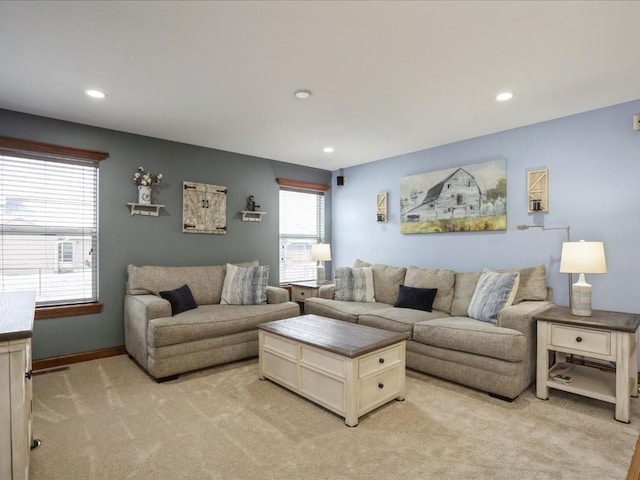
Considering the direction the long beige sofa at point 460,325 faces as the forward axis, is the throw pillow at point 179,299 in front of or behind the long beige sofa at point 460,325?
in front

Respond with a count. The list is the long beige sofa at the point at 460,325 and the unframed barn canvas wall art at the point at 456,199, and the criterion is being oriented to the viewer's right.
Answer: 0

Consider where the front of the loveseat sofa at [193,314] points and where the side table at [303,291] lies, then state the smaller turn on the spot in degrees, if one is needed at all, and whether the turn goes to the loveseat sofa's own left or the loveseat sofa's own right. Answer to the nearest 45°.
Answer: approximately 90° to the loveseat sofa's own left

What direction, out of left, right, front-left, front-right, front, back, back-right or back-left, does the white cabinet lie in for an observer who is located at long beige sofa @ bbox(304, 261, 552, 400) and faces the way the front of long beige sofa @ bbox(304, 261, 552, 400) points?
front

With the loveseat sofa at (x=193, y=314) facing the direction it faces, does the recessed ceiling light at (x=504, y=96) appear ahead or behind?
ahead

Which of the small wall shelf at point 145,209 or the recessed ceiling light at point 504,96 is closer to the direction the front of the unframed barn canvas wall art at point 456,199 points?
the small wall shelf

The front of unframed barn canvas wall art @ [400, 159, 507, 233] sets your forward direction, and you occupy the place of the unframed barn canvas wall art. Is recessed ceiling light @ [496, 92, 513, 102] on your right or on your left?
on your left

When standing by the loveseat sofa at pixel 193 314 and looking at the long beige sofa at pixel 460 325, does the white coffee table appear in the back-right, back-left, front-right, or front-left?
front-right

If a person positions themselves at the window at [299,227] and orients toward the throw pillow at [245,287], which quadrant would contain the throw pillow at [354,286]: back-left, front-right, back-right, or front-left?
front-left

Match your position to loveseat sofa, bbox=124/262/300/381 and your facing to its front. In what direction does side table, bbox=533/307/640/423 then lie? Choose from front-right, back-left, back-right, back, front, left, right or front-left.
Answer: front

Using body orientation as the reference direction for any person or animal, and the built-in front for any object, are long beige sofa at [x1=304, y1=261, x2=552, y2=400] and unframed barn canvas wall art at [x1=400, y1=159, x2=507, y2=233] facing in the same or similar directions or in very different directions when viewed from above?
same or similar directions

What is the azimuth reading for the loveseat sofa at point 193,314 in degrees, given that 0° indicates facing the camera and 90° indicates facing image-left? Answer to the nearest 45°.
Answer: approximately 315°

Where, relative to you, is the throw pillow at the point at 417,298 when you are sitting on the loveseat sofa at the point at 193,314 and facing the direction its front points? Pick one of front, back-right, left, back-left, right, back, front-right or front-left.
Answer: front-left

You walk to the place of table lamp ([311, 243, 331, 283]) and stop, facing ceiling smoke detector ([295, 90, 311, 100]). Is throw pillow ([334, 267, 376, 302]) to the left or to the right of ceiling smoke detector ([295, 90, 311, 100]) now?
left

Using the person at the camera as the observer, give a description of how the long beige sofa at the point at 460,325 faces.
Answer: facing the viewer and to the left of the viewer

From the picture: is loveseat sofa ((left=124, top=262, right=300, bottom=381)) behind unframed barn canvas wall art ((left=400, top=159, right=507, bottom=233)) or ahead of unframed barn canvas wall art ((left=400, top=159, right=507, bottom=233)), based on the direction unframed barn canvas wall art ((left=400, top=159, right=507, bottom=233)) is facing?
ahead
